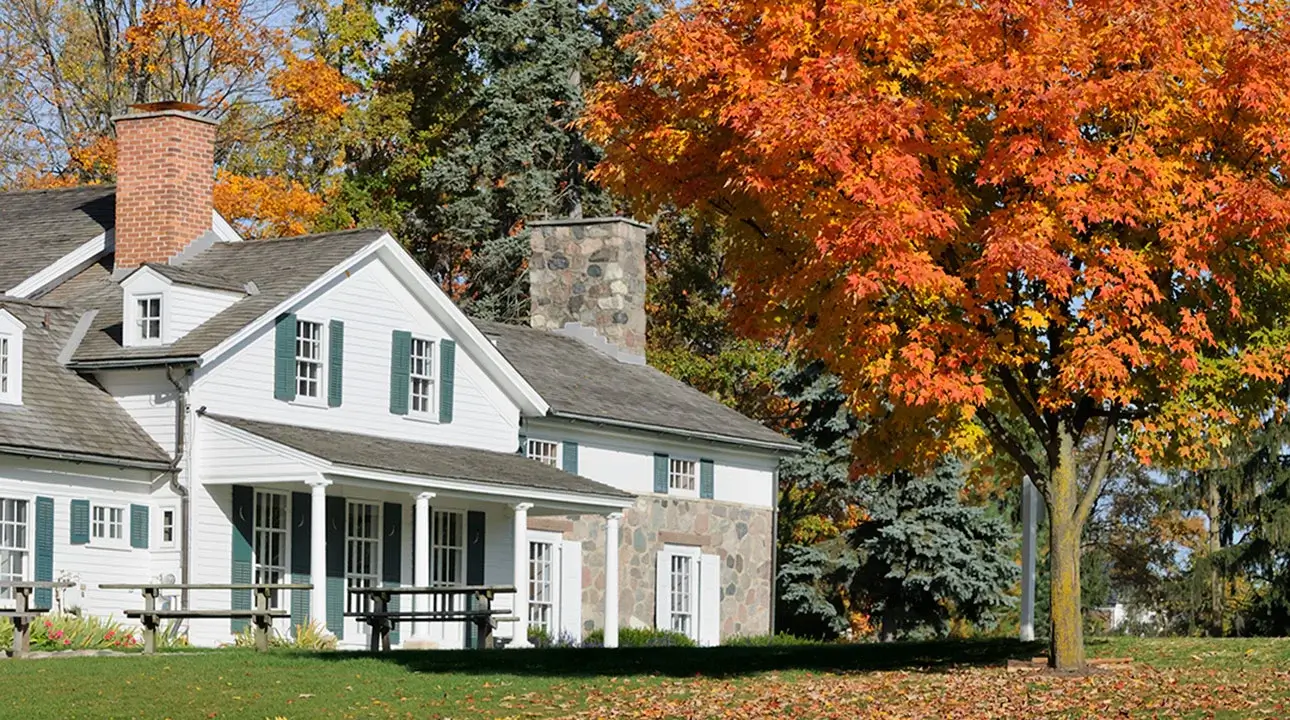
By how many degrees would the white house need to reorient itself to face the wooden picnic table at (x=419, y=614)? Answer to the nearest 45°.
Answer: approximately 45° to its right

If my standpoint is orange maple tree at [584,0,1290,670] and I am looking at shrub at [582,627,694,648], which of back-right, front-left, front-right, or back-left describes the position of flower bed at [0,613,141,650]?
front-left

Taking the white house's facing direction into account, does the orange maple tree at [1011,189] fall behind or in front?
in front

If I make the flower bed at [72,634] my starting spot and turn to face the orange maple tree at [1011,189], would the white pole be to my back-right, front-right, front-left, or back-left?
front-left

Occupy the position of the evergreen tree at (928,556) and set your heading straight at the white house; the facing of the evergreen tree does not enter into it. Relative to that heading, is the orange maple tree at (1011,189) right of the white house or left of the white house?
left

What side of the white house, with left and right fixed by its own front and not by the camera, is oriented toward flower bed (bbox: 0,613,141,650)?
right

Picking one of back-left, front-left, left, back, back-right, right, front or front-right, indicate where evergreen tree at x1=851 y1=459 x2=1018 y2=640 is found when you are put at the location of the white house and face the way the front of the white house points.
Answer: left

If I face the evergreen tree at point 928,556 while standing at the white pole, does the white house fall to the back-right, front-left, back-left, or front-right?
front-left

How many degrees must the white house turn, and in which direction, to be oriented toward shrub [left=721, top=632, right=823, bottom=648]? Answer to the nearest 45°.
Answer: approximately 90° to its left

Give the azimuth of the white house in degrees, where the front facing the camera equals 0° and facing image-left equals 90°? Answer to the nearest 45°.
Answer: approximately 315°

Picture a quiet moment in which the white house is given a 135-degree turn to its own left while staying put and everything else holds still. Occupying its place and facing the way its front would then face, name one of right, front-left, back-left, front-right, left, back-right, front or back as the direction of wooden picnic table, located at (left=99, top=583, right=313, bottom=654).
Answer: back
